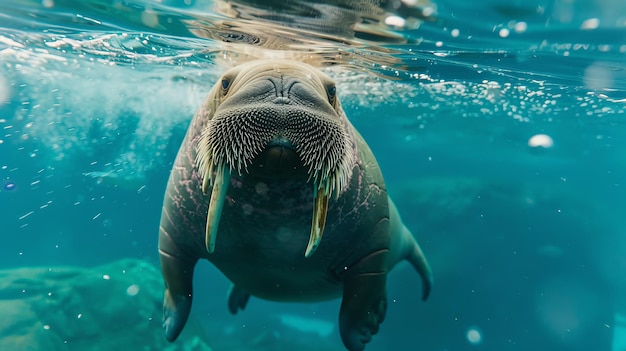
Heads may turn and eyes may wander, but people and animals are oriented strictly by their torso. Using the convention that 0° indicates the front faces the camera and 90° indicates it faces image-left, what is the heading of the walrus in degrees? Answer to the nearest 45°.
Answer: approximately 0°
